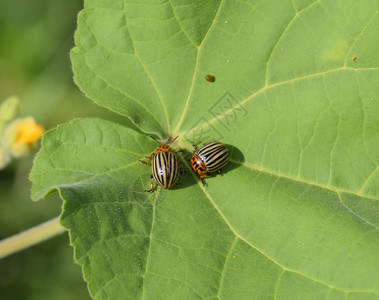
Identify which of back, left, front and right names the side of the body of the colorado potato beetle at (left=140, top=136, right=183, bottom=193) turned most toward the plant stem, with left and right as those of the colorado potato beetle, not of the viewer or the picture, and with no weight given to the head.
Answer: left

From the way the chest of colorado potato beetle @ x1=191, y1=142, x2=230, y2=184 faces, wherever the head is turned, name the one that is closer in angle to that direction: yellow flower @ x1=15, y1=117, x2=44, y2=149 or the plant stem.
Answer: the plant stem

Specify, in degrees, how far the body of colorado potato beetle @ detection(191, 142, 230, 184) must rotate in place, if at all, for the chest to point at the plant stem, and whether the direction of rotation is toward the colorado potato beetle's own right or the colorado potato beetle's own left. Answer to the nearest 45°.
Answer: approximately 45° to the colorado potato beetle's own right

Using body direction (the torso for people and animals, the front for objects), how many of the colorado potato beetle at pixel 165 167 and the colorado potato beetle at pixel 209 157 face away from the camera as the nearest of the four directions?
1

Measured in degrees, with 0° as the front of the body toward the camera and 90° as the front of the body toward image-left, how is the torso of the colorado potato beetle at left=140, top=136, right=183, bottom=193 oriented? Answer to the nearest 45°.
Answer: approximately 180°

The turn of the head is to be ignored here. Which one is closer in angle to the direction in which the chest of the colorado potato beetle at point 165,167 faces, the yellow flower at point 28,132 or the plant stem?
the yellow flower

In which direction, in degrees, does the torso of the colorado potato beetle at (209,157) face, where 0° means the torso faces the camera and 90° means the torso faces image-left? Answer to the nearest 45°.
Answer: approximately 45°

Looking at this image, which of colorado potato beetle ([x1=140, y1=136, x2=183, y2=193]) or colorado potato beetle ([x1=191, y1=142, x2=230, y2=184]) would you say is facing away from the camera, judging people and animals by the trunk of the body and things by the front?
colorado potato beetle ([x1=140, y1=136, x2=183, y2=193])

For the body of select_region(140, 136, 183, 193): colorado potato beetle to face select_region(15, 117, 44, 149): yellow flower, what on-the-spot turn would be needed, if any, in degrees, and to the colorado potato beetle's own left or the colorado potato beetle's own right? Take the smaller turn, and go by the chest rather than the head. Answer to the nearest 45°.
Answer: approximately 45° to the colorado potato beetle's own left

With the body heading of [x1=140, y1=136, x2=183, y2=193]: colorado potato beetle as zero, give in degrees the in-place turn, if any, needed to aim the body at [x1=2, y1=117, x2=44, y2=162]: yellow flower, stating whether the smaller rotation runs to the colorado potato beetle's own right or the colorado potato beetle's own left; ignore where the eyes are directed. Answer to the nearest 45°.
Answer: approximately 45° to the colorado potato beetle's own left
